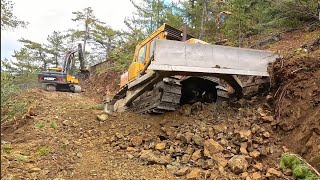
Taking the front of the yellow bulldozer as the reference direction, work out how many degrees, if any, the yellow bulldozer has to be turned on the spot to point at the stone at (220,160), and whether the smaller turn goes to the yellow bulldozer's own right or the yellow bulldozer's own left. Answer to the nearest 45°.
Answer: approximately 45° to the yellow bulldozer's own right

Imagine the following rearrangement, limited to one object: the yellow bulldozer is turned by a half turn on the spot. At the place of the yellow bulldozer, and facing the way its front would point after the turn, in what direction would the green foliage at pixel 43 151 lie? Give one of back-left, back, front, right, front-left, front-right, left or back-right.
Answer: left

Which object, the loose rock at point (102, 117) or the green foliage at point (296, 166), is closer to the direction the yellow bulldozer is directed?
the green foliage

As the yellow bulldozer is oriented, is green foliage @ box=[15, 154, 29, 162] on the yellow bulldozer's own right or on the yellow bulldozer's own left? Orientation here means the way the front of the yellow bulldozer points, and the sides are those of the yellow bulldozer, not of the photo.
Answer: on the yellow bulldozer's own right

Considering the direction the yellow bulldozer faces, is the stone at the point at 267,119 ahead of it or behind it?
ahead

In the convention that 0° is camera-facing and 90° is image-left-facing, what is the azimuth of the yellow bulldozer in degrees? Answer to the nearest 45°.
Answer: approximately 315°

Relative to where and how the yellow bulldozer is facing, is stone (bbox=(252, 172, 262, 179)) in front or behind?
in front

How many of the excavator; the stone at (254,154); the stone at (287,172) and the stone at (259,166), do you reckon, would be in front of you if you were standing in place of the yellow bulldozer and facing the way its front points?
3

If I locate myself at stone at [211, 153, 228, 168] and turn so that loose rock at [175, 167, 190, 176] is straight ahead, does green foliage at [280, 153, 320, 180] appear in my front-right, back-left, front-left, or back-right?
back-left

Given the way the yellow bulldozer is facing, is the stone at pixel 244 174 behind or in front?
in front

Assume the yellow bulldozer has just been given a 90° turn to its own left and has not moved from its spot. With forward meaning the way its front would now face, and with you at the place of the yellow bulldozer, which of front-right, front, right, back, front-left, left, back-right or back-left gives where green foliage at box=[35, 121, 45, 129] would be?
back-left
